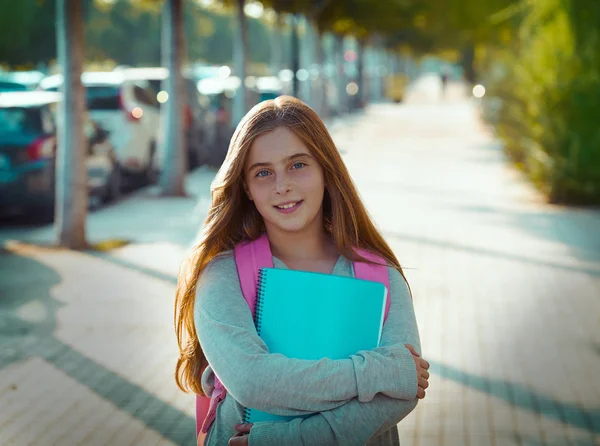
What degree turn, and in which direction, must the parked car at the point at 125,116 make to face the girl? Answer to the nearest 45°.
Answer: approximately 135° to its right

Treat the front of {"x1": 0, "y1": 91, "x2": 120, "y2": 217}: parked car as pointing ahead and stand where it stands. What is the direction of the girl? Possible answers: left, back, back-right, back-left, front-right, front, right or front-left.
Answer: back-right

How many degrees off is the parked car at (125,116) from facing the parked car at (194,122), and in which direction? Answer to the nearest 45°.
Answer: approximately 45° to its left

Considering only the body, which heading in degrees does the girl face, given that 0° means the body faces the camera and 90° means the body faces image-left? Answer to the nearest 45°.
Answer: approximately 0°

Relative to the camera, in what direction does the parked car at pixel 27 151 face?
facing away from the viewer and to the right of the viewer

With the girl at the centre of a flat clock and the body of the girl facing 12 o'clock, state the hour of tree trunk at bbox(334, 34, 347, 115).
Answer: The tree trunk is roughly at 6 o'clock from the girl.

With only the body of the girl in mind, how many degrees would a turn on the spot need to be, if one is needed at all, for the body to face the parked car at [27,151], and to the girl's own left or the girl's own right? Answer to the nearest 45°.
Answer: approximately 180°

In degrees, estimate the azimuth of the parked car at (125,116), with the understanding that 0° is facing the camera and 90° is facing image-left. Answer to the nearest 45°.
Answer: approximately 225°

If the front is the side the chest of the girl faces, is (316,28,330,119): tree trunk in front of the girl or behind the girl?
behind

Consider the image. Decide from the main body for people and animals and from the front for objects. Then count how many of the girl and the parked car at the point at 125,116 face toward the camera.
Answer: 1
